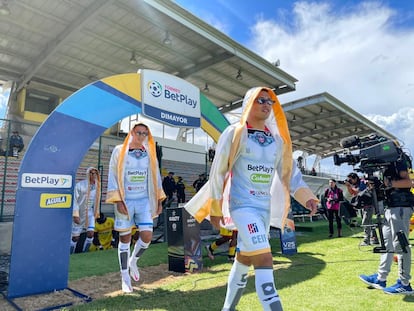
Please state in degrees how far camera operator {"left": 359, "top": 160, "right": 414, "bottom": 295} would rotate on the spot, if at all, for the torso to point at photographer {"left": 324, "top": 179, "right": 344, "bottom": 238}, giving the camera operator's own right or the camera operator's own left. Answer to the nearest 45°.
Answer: approximately 90° to the camera operator's own right

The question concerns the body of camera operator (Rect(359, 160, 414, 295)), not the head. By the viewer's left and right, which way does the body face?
facing to the left of the viewer

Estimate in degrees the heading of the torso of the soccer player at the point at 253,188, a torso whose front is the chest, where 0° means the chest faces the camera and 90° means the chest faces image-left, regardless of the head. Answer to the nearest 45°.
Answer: approximately 315°

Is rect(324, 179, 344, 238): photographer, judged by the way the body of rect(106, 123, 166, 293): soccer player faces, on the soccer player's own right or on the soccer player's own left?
on the soccer player's own left

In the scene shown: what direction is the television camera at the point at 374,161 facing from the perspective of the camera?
to the viewer's left
